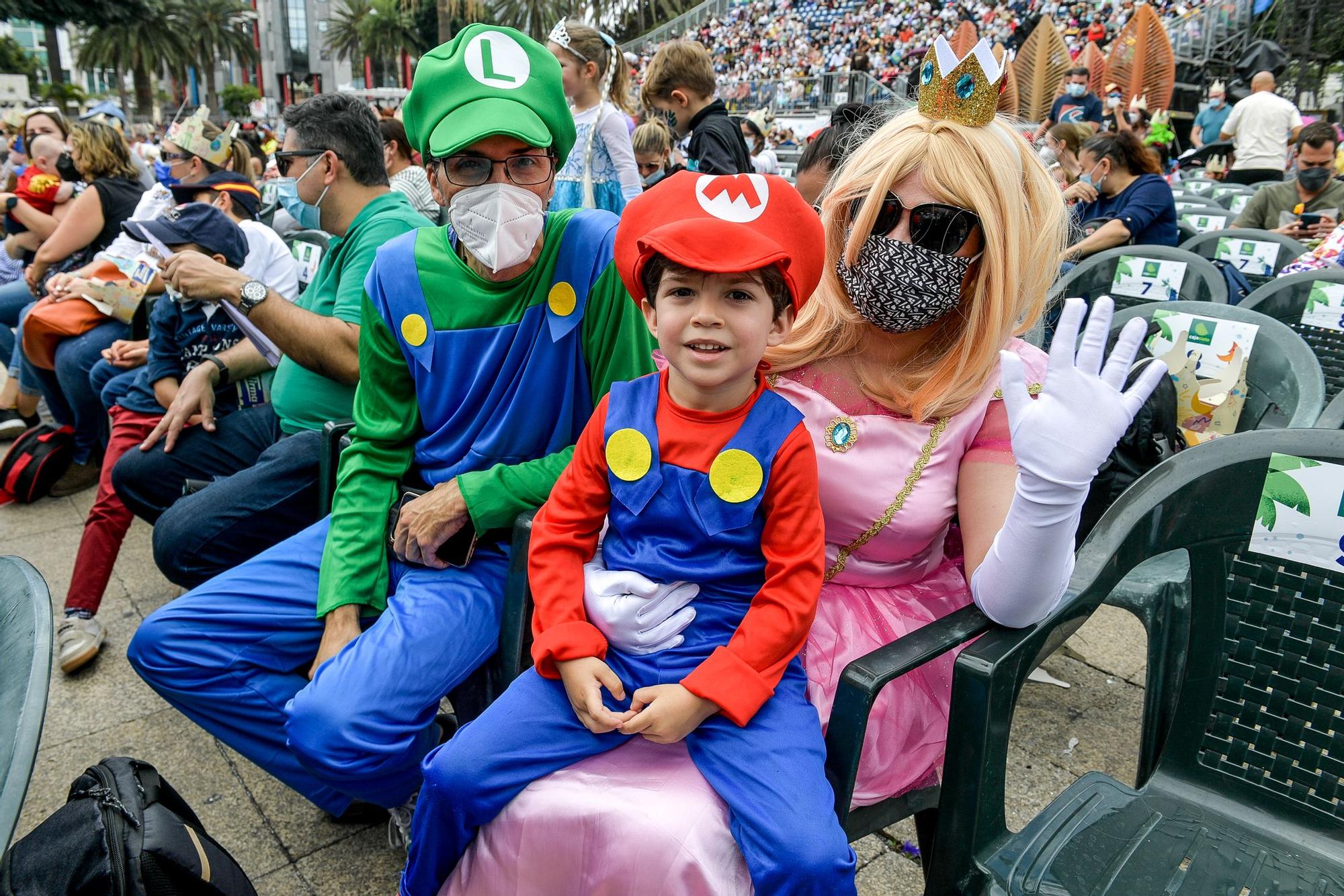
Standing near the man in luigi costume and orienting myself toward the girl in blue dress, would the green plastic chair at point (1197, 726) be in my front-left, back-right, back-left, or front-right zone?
back-right

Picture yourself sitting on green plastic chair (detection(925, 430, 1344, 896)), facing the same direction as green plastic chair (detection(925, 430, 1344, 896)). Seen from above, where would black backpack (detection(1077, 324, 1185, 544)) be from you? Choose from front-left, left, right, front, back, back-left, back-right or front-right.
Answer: back-right

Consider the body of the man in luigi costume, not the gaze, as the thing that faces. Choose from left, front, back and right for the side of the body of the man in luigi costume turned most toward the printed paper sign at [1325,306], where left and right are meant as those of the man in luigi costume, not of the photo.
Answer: left

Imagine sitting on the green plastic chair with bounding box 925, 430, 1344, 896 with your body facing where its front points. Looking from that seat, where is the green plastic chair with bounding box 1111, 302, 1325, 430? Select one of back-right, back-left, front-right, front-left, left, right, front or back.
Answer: back-right

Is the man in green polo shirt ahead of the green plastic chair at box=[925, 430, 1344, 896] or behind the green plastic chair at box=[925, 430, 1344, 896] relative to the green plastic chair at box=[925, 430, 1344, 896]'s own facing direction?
ahead

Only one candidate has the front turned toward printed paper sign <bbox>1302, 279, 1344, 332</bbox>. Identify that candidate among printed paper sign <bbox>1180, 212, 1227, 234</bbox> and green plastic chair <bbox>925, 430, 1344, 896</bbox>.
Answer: printed paper sign <bbox>1180, 212, 1227, 234</bbox>

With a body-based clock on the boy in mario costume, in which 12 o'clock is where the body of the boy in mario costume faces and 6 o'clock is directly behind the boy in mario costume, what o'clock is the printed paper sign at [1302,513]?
The printed paper sign is roughly at 9 o'clock from the boy in mario costume.

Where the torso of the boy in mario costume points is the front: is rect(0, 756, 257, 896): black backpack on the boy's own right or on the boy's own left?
on the boy's own right

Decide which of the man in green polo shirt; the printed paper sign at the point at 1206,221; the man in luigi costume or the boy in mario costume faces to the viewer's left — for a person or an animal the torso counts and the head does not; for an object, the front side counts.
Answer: the man in green polo shirt

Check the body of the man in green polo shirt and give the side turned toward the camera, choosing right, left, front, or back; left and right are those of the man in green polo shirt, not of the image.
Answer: left

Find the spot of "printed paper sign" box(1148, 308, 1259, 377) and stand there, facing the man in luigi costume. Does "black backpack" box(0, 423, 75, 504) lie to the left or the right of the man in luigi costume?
right

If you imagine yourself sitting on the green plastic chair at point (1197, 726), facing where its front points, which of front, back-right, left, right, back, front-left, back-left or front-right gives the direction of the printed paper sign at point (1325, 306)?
back-right

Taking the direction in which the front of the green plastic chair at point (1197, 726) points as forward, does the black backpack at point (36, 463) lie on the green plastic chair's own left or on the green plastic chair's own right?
on the green plastic chair's own right
